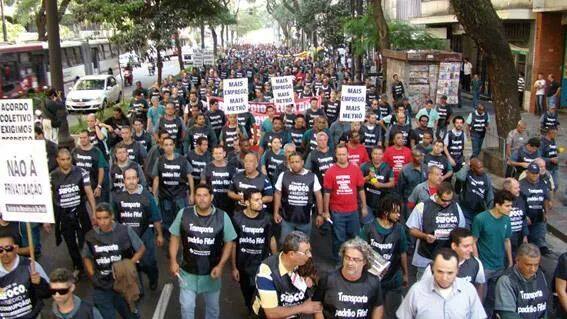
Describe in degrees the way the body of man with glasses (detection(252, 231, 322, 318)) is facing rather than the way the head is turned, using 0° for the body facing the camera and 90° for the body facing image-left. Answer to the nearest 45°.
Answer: approximately 315°

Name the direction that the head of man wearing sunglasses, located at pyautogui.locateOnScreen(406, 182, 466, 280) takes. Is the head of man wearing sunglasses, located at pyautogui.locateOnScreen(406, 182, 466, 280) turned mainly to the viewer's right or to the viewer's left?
to the viewer's left

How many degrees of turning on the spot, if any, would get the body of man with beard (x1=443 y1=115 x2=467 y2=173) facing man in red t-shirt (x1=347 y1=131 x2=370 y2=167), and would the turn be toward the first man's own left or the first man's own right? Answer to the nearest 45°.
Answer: approximately 45° to the first man's own right

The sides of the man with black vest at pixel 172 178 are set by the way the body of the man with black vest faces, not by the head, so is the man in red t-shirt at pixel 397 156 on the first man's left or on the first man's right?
on the first man's left

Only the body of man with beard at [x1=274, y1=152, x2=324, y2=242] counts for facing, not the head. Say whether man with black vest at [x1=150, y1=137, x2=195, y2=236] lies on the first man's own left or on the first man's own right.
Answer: on the first man's own right

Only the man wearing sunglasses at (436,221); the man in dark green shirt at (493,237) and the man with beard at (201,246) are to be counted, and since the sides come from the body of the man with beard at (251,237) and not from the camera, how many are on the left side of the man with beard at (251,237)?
2

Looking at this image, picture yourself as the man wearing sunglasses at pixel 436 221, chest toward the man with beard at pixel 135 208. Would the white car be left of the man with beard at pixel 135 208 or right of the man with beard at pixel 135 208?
right

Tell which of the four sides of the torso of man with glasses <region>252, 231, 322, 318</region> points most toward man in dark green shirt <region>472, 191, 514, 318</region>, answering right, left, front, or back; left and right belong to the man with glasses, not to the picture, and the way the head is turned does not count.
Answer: left

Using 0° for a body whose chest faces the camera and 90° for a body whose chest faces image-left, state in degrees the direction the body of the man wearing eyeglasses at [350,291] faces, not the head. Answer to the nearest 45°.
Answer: approximately 0°

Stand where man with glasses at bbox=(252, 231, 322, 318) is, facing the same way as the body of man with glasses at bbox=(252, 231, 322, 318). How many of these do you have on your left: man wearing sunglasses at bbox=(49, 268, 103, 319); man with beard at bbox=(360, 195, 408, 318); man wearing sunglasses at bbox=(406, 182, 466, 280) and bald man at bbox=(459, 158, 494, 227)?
3
